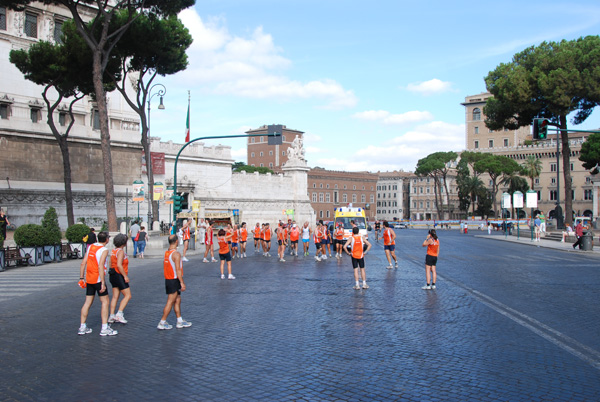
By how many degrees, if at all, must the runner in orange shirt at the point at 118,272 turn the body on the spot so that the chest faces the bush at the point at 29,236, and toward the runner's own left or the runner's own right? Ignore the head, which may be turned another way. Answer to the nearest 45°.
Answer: approximately 45° to the runner's own left

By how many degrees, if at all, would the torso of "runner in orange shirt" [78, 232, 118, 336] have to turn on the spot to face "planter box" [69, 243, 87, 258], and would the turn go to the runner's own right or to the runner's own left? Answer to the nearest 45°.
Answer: approximately 45° to the runner's own left

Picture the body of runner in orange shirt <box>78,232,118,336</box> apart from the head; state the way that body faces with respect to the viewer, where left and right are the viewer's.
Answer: facing away from the viewer and to the right of the viewer

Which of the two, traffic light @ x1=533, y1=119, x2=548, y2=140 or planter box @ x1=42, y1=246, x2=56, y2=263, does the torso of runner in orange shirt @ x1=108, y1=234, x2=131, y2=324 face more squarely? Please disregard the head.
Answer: the traffic light

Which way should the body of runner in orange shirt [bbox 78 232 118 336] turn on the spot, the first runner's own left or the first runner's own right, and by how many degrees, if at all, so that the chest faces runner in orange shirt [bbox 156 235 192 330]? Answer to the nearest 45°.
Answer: approximately 45° to the first runner's own right

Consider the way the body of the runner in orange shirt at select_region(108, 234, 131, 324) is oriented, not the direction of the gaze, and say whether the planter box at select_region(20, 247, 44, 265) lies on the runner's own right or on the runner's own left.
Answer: on the runner's own left

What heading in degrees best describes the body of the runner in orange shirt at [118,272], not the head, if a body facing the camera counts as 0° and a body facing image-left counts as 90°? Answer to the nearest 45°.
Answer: approximately 225°

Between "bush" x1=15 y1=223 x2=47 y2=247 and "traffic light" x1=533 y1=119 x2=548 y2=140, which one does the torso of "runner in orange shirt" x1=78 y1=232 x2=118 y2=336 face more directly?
the traffic light
